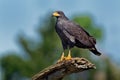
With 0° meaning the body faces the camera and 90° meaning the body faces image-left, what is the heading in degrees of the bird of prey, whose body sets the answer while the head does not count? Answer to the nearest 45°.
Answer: approximately 90°
